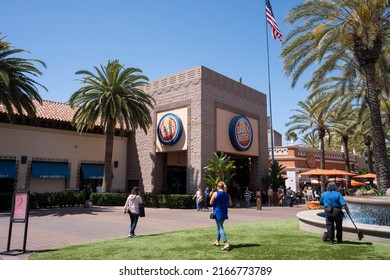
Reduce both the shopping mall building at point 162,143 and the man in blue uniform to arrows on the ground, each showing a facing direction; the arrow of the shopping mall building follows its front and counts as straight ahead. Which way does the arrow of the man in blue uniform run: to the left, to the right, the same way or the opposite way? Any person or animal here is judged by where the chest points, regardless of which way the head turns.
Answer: the opposite way

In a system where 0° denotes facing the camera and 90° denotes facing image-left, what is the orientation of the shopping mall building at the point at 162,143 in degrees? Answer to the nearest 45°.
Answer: approximately 315°

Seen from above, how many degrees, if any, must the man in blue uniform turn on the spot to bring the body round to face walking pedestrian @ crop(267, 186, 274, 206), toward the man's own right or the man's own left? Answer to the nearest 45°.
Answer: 0° — they already face them
